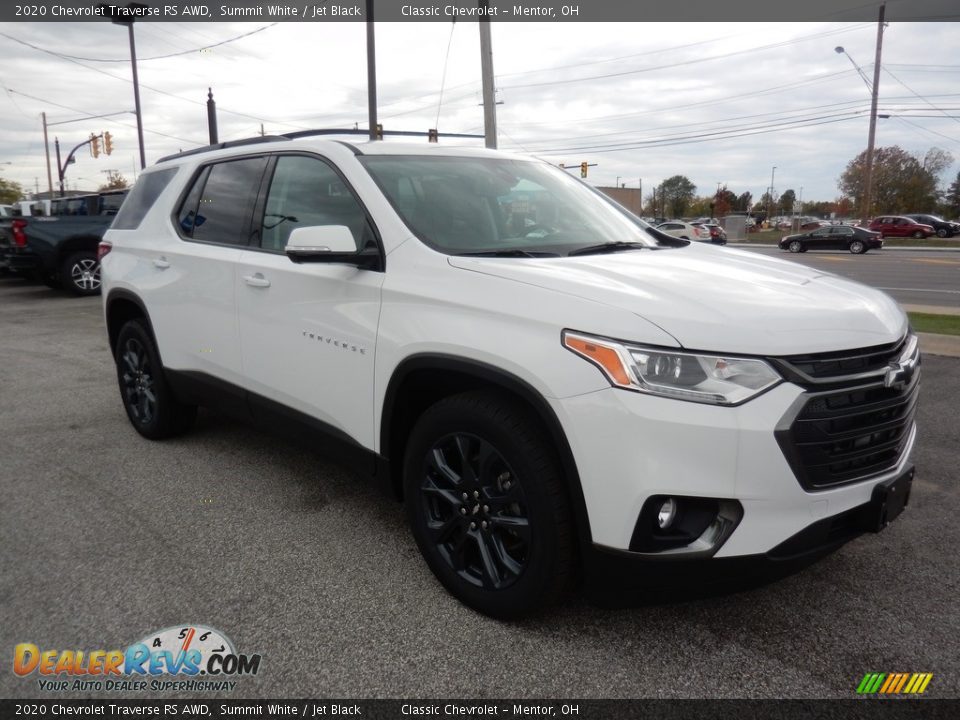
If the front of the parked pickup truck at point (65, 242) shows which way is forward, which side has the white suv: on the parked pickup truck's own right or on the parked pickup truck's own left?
on the parked pickup truck's own right

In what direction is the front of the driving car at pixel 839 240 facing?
to the viewer's left

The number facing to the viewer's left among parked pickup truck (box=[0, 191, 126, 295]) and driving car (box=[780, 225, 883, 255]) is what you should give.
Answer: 1

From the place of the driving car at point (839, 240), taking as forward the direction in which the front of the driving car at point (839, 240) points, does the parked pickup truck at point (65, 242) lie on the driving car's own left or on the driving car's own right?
on the driving car's own left

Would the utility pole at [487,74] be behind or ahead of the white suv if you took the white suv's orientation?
behind

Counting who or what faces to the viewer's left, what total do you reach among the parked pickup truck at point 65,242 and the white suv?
0

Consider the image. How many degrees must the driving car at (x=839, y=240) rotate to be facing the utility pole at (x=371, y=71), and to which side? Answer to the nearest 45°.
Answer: approximately 45° to its left

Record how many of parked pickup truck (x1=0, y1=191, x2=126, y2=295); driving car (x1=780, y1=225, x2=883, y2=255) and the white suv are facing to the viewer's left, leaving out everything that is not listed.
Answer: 1

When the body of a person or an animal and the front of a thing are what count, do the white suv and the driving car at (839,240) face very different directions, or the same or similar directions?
very different directions

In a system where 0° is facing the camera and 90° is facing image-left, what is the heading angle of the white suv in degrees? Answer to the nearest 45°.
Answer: approximately 315°

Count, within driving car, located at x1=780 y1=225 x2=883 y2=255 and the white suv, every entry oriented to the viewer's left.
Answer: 1

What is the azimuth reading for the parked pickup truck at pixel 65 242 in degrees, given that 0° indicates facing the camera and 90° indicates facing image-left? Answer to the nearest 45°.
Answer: approximately 225°

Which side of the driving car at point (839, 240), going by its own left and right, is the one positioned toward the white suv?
left

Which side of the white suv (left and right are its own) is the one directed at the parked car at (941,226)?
left
